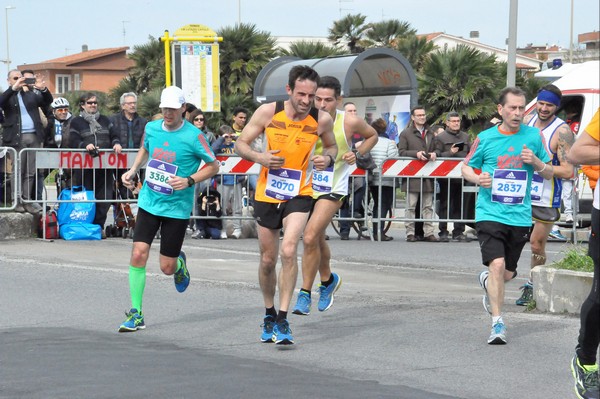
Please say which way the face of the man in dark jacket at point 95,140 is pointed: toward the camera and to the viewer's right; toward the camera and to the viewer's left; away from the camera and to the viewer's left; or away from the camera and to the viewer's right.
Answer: toward the camera and to the viewer's right

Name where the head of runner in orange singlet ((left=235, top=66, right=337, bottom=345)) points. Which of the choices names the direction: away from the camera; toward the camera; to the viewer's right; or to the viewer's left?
toward the camera

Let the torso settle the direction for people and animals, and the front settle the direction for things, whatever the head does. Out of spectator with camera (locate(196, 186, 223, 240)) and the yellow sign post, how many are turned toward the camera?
2

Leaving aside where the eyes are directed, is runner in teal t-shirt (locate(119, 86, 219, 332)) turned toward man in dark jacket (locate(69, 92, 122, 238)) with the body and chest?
no

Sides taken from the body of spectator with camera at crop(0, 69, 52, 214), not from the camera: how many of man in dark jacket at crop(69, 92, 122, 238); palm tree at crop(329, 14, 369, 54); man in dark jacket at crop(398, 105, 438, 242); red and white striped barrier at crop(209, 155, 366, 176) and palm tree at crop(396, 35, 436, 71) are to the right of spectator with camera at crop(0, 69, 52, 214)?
0

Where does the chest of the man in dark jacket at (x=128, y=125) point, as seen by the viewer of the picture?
toward the camera

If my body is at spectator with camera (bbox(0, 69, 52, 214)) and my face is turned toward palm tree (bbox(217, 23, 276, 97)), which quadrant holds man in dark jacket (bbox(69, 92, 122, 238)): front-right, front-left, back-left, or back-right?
front-right

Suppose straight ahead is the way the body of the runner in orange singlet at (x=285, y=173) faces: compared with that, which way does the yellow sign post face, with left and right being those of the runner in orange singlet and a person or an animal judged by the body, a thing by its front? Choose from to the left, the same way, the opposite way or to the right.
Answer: the same way

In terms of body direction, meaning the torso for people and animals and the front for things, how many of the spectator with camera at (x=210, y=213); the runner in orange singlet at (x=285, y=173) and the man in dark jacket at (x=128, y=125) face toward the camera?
3

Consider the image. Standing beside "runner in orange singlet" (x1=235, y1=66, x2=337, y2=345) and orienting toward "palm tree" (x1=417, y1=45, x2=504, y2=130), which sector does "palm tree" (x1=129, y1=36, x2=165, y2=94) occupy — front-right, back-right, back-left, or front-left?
front-left

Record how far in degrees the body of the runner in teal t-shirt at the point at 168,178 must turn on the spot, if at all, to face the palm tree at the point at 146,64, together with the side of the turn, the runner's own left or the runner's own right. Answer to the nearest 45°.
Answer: approximately 135° to the runner's own right

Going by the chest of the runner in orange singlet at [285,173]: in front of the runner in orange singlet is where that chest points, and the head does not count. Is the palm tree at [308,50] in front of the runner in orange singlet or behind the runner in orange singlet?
behind

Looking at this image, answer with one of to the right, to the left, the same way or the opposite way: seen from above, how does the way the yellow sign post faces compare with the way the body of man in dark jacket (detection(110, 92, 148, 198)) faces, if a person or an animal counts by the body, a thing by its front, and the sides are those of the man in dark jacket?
the same way

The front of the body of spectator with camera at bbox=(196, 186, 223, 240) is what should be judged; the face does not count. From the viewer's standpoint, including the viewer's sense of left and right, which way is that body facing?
facing the viewer

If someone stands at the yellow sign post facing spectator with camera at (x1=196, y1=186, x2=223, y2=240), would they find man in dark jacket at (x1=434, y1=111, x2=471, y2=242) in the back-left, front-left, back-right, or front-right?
front-left
